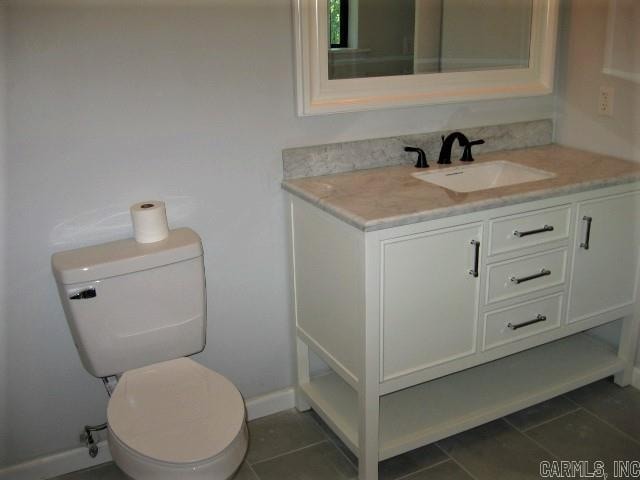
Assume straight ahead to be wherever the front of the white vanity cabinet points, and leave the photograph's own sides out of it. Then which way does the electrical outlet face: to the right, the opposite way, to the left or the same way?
to the right

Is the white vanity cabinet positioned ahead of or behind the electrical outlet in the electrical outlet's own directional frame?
ahead

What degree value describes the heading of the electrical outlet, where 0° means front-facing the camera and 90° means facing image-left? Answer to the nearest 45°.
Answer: approximately 45°

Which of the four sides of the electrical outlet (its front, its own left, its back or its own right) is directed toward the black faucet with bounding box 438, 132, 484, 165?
front

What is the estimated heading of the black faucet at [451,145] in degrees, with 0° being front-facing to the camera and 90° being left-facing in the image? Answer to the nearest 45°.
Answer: approximately 315°

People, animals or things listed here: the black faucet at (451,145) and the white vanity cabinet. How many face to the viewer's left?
0

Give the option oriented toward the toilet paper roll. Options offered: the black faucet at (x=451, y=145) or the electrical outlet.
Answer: the electrical outlet

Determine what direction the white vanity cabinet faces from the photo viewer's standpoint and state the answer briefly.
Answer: facing the viewer and to the right of the viewer
